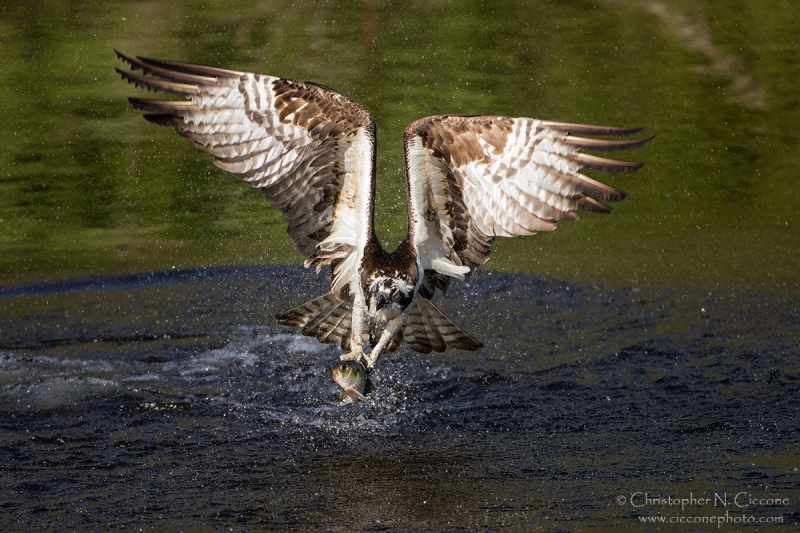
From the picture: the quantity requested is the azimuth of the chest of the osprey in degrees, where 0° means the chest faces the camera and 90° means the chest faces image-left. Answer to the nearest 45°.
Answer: approximately 0°
